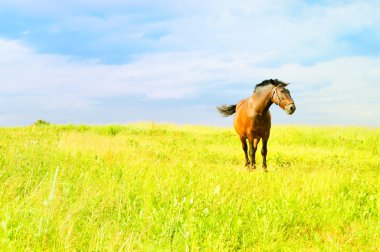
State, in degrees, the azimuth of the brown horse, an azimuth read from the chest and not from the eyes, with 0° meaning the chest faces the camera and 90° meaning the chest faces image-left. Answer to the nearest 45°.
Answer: approximately 315°
